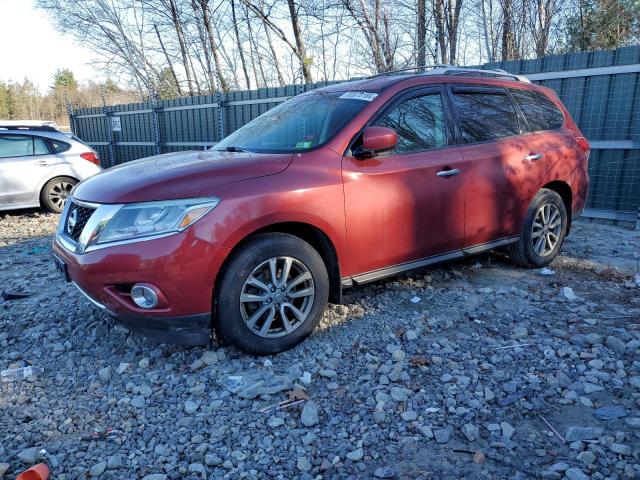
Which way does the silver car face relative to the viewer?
to the viewer's left

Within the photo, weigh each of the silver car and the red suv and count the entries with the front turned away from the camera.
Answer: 0

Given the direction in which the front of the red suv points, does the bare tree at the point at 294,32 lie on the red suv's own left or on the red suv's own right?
on the red suv's own right

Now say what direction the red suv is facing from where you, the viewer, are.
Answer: facing the viewer and to the left of the viewer

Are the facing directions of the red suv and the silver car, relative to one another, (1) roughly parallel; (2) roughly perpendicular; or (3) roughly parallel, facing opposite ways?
roughly parallel

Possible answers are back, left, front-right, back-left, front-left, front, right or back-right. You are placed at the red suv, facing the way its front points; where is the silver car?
right

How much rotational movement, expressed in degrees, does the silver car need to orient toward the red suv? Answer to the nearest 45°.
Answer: approximately 90° to its left

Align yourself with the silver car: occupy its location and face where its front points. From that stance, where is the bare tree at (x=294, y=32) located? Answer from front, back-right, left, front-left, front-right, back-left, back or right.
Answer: back-right

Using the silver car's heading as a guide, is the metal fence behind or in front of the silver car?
behind
